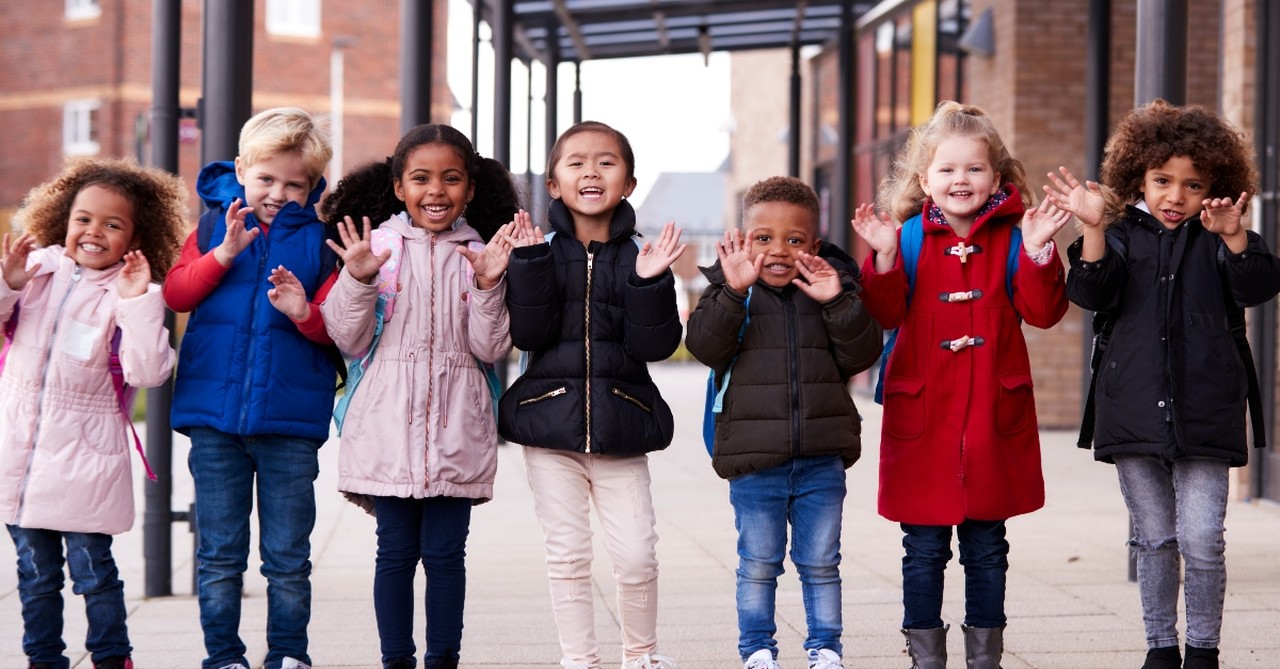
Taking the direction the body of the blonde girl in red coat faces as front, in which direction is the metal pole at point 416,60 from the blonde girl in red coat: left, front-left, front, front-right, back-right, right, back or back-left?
back-right

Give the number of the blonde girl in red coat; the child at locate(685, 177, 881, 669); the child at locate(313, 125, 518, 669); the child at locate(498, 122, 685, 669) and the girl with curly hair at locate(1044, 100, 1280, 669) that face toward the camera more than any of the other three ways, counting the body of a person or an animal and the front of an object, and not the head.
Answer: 5

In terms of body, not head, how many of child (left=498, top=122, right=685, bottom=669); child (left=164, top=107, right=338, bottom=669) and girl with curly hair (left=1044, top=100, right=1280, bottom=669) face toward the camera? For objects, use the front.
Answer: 3

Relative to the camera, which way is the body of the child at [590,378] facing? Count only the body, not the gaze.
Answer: toward the camera

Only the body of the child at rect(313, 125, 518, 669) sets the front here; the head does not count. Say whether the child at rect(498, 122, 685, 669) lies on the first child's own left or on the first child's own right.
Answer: on the first child's own left

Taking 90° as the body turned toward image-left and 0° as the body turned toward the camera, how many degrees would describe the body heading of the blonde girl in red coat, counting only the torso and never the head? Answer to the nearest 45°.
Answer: approximately 0°

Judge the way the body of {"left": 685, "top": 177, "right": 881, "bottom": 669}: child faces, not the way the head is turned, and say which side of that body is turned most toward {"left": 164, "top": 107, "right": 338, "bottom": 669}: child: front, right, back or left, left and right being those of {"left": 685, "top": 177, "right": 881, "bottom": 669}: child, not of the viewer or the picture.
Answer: right

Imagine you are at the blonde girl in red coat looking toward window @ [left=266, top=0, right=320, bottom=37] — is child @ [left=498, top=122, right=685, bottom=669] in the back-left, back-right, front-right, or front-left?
front-left

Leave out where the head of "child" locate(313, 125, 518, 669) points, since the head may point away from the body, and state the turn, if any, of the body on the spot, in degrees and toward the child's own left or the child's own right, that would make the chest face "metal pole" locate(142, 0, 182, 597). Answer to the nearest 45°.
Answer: approximately 135° to the child's own right

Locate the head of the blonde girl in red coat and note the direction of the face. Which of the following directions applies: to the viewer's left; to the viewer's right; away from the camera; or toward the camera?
toward the camera

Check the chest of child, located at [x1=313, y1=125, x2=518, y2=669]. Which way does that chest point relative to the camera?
toward the camera

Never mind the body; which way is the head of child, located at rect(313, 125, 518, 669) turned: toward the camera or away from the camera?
toward the camera

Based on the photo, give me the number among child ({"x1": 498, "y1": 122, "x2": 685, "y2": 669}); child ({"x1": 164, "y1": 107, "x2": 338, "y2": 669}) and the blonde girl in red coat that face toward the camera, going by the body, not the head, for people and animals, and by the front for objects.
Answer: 3

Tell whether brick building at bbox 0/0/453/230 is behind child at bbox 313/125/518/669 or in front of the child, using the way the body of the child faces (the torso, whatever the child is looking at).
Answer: behind

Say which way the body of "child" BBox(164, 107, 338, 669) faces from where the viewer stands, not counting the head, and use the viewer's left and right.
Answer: facing the viewer

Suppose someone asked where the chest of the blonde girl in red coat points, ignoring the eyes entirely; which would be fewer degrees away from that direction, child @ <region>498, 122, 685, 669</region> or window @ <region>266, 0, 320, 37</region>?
the child

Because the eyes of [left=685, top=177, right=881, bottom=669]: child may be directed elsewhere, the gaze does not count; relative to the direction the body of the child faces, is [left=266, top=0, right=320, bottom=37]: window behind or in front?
behind
